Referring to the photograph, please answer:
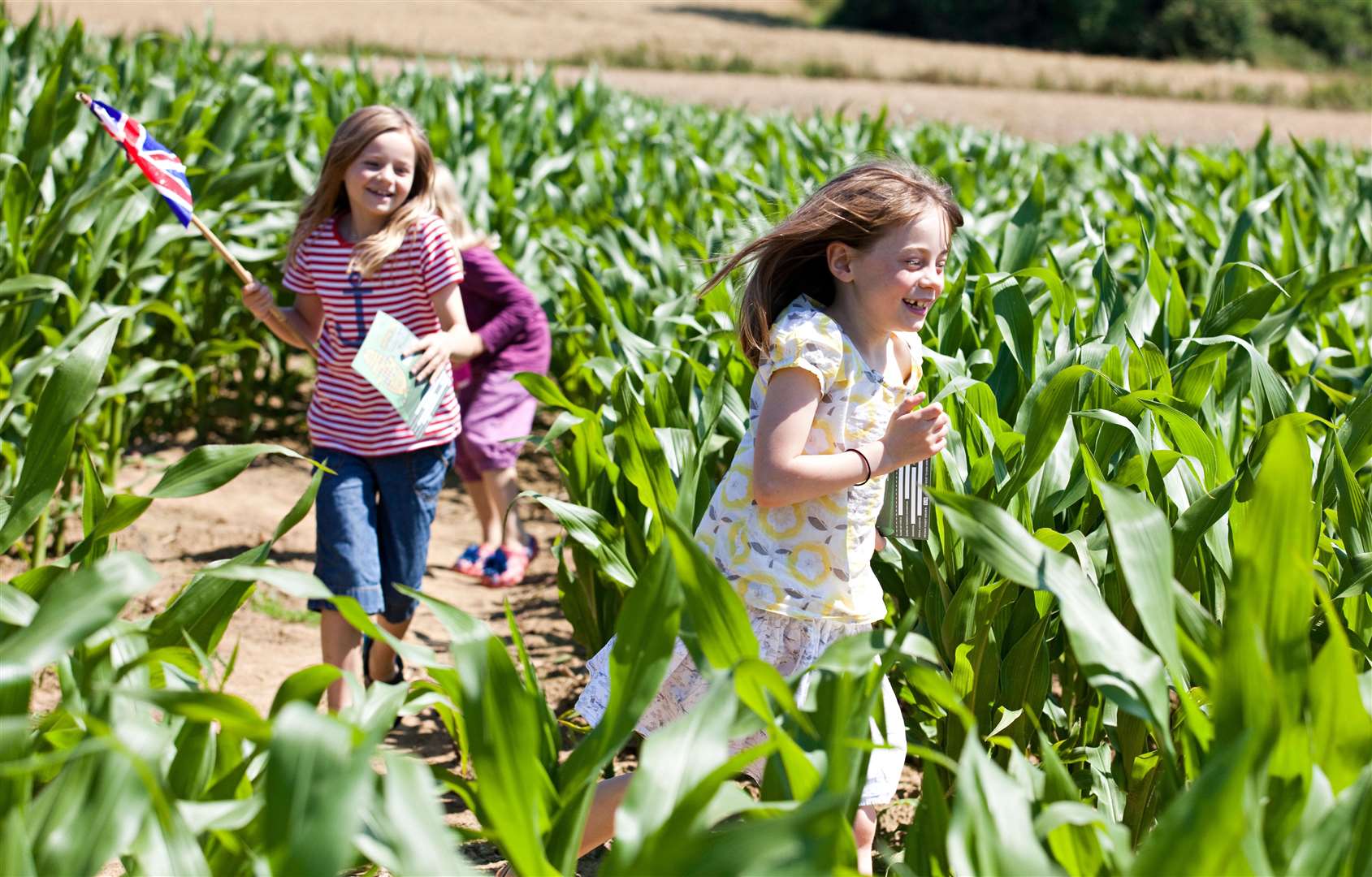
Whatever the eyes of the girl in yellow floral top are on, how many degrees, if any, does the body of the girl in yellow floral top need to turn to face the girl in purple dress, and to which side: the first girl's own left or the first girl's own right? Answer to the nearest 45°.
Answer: approximately 180°

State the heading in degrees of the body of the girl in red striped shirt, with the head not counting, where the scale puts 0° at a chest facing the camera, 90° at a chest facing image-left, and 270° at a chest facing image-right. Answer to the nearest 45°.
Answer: approximately 0°

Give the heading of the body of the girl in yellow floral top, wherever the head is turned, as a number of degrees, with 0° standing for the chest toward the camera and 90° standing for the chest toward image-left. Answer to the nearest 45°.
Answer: approximately 315°

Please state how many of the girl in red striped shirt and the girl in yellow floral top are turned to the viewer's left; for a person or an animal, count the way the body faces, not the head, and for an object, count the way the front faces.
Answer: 0

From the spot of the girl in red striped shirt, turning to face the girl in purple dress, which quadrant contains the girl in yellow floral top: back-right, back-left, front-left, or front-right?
back-right

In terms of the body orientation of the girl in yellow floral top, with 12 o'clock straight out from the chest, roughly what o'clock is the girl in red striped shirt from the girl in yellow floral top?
The girl in red striped shirt is roughly at 6 o'clock from the girl in yellow floral top.

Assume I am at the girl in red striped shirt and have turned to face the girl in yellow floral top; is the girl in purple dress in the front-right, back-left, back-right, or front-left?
back-left

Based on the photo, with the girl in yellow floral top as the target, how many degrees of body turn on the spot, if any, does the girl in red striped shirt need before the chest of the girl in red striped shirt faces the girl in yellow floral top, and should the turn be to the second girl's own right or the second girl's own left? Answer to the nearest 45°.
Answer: approximately 45° to the second girl's own left

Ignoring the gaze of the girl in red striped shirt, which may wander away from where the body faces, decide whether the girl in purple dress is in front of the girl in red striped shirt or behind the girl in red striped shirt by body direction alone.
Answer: behind
